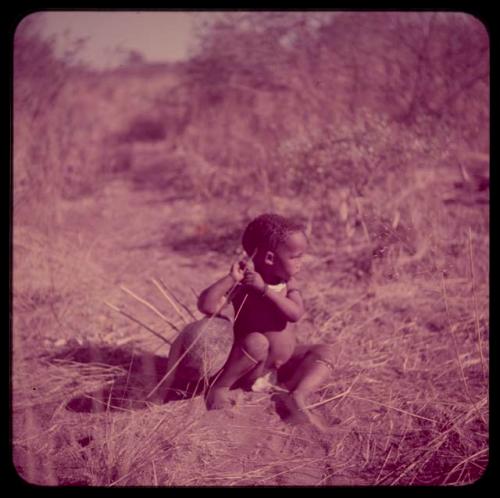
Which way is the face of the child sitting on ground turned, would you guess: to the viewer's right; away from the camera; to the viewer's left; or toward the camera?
to the viewer's right

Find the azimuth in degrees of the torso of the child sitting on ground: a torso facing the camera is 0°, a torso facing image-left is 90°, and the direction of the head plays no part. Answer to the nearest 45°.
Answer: approximately 0°
